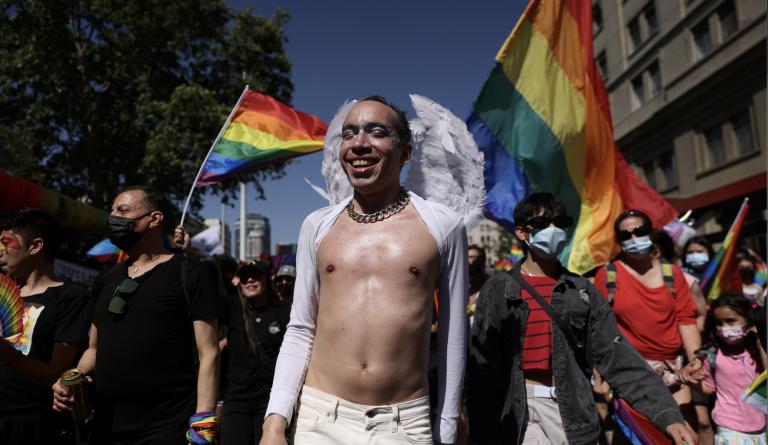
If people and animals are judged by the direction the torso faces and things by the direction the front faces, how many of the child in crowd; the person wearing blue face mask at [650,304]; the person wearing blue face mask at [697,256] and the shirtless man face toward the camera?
4

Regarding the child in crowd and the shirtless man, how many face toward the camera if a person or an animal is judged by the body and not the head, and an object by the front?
2

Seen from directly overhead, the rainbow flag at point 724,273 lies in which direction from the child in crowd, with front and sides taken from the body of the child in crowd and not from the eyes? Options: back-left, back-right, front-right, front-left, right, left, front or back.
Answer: back

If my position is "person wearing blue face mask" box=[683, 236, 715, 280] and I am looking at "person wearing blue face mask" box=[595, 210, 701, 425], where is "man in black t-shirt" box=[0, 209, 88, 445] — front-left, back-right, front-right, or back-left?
front-right

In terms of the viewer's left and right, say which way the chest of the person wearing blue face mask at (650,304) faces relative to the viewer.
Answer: facing the viewer

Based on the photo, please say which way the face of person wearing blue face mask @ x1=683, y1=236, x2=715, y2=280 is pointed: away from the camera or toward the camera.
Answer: toward the camera

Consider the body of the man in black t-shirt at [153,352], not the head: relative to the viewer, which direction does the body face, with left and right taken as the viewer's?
facing the viewer and to the left of the viewer

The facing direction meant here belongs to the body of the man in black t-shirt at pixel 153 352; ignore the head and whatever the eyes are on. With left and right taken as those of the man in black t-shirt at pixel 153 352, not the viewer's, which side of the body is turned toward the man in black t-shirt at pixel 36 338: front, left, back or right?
right

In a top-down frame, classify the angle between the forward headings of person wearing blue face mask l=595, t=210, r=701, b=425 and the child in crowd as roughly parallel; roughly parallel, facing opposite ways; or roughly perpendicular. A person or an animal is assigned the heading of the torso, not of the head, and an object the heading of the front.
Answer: roughly parallel

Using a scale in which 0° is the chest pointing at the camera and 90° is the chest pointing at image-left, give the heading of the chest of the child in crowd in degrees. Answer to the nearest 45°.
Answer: approximately 0°

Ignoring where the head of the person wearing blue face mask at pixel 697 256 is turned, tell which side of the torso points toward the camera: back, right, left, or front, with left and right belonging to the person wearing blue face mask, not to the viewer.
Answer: front

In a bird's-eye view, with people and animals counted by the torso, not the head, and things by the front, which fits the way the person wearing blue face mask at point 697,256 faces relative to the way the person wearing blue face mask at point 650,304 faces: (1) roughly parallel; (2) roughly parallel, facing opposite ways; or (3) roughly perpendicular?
roughly parallel
